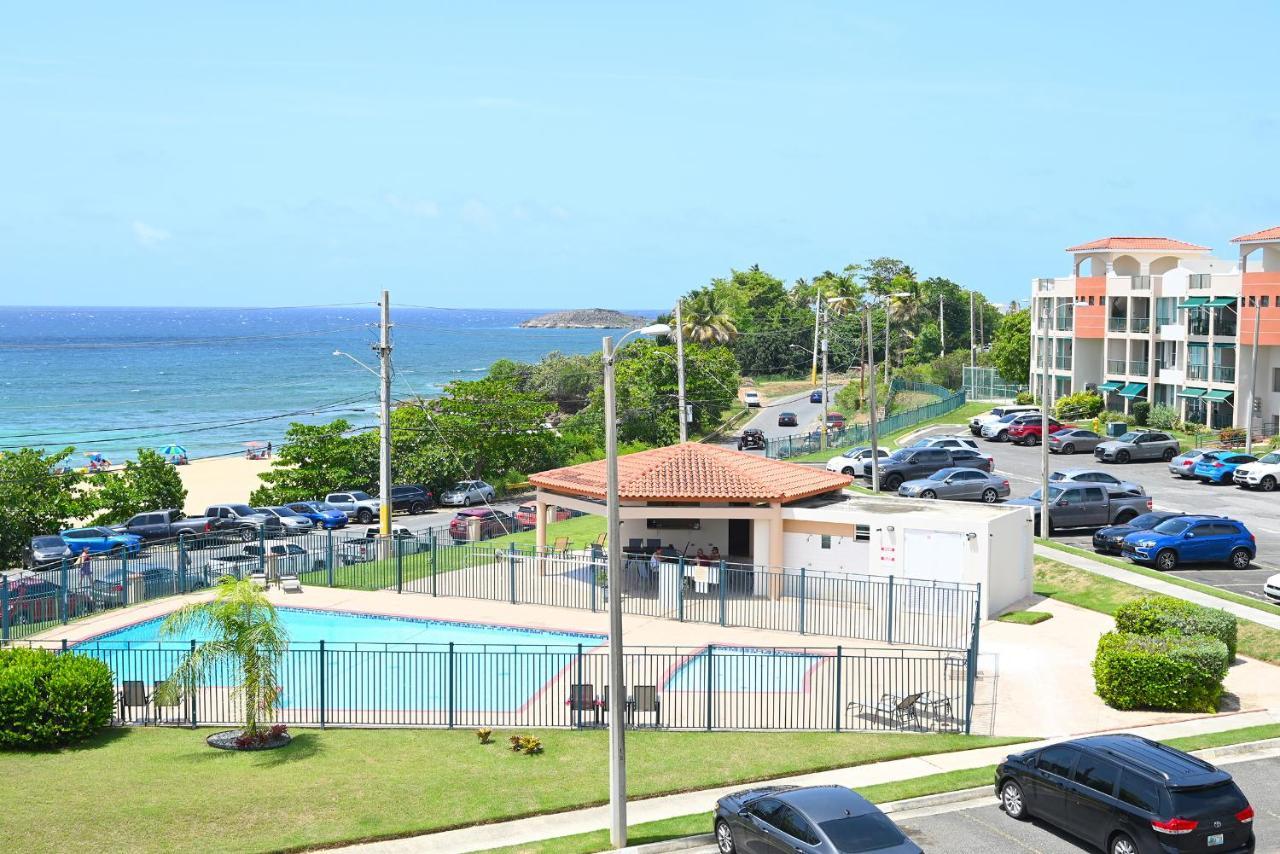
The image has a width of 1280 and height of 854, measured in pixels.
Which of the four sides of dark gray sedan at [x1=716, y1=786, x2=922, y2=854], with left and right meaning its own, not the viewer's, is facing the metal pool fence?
front

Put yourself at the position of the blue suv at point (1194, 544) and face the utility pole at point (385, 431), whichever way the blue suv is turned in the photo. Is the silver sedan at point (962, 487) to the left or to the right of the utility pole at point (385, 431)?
right

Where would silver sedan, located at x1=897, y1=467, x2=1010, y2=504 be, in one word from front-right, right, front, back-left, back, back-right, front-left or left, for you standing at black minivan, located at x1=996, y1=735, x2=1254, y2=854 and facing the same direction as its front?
front-right

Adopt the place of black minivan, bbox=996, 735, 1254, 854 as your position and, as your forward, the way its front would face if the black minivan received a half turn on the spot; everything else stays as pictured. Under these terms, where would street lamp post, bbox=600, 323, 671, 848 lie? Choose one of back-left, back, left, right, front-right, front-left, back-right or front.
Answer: back-right

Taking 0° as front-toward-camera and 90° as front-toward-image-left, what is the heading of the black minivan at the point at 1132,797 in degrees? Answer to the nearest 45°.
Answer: approximately 135°

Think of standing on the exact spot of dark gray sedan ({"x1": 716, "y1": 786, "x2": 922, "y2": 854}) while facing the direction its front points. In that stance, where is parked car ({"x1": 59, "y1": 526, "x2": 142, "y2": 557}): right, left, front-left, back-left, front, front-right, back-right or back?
front

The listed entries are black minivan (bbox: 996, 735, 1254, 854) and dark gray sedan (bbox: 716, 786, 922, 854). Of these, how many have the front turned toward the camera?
0

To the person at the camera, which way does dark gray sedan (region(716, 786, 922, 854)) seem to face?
facing away from the viewer and to the left of the viewer

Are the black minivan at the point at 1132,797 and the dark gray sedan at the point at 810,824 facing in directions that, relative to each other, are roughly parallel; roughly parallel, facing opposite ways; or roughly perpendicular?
roughly parallel

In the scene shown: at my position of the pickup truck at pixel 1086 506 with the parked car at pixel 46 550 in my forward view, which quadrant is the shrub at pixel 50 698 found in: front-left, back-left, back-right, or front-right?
front-left

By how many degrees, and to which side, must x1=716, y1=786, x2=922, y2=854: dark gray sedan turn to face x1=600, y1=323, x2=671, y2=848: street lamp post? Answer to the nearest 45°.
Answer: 0° — it already faces it

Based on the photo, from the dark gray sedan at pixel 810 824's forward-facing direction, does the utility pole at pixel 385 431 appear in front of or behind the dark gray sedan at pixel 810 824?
in front

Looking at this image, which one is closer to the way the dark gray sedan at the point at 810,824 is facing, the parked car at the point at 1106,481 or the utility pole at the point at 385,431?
the utility pole

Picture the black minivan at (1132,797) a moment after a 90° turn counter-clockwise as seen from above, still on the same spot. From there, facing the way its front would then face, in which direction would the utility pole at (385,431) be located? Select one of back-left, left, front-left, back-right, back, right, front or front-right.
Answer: right

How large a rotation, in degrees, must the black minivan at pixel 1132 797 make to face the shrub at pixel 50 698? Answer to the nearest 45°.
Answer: approximately 45° to its left

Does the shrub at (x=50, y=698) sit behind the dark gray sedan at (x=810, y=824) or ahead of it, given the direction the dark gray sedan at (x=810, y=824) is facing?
ahead

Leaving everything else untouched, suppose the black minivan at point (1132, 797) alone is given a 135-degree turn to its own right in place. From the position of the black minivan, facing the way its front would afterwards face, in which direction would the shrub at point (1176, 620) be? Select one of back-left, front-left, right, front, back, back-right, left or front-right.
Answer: left
